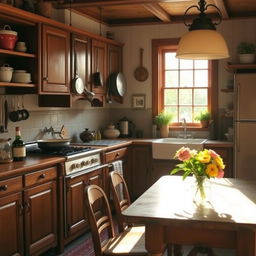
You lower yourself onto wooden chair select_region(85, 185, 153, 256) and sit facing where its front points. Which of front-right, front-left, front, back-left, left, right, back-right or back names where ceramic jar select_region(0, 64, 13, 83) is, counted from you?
back-left

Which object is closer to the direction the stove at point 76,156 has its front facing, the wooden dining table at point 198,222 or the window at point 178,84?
the wooden dining table

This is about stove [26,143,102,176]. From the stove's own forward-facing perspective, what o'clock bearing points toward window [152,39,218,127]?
The window is roughly at 9 o'clock from the stove.

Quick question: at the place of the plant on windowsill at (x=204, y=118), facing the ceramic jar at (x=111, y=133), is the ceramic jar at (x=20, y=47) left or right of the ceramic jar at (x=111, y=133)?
left

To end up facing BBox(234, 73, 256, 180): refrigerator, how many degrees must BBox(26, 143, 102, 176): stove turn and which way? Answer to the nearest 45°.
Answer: approximately 45° to its left

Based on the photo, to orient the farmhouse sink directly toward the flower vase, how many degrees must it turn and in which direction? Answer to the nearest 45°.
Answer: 0° — it already faces it

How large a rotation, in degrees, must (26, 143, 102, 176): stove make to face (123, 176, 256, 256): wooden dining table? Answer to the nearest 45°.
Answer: approximately 45° to its right

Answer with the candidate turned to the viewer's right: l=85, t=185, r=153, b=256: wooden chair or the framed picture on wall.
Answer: the wooden chair

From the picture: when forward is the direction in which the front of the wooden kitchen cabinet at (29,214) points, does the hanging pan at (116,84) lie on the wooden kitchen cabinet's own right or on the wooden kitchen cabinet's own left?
on the wooden kitchen cabinet's own left

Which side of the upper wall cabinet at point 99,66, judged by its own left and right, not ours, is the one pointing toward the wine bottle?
right

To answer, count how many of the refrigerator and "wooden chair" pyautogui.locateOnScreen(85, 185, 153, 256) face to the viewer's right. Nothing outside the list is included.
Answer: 1
